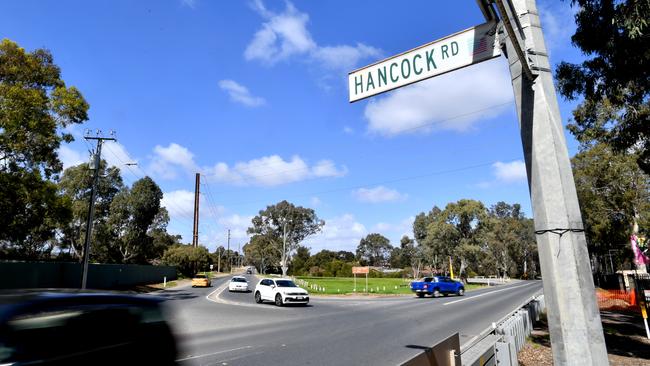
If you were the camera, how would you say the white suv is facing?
facing the viewer and to the right of the viewer

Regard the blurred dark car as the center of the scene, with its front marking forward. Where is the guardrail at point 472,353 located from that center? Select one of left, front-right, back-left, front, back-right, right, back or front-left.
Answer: back

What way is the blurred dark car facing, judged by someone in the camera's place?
facing to the left of the viewer

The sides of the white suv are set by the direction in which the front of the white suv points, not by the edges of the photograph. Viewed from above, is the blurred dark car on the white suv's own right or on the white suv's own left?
on the white suv's own right

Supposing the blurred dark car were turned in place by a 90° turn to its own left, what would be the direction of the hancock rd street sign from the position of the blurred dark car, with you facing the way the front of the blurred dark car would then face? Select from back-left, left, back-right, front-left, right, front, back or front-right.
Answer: front-left

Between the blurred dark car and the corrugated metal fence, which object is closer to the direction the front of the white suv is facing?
the blurred dark car

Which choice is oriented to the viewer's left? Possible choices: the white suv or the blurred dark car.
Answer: the blurred dark car

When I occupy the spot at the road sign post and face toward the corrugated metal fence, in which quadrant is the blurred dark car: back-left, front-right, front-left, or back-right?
front-left

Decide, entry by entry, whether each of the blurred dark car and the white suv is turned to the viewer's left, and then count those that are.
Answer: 1

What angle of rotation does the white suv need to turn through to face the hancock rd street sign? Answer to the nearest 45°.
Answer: approximately 45° to its right

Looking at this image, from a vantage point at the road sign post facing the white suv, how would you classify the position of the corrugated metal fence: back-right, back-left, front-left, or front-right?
front-left

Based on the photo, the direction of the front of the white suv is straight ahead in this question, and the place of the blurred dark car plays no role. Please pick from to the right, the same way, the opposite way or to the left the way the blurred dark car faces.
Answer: to the right

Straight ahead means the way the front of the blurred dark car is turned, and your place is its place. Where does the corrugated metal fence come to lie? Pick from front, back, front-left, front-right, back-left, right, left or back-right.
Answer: right

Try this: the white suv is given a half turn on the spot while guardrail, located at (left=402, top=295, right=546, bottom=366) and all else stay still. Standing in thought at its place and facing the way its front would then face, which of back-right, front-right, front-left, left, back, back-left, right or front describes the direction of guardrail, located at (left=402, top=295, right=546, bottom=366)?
back-left

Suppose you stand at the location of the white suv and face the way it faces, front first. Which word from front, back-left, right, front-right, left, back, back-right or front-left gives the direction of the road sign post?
front-right

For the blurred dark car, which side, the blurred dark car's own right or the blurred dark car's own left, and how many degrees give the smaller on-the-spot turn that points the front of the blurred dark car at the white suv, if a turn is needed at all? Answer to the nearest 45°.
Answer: approximately 135° to the blurred dark car's own right
